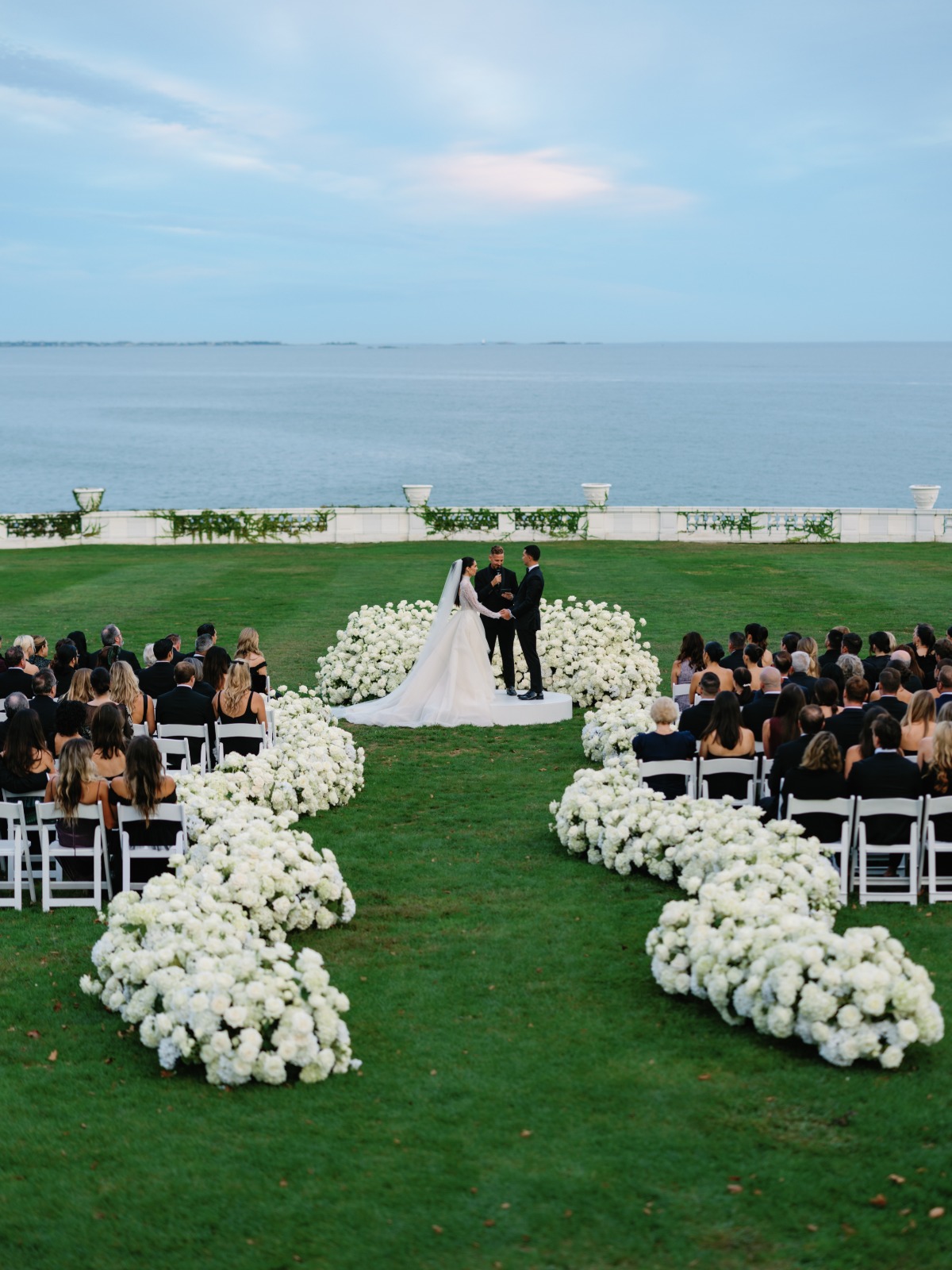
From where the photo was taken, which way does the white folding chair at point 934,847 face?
away from the camera

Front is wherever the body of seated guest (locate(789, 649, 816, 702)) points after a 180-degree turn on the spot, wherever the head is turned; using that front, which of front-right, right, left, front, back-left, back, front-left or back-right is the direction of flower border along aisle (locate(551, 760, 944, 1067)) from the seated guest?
front

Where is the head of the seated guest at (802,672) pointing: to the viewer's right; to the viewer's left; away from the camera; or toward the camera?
away from the camera

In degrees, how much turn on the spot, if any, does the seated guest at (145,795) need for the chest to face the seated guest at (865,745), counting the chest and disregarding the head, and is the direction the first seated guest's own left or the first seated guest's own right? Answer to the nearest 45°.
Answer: approximately 90° to the first seated guest's own right

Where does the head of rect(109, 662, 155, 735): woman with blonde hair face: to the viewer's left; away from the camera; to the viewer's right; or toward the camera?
away from the camera

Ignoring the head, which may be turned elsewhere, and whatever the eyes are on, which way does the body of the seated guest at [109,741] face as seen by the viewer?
away from the camera

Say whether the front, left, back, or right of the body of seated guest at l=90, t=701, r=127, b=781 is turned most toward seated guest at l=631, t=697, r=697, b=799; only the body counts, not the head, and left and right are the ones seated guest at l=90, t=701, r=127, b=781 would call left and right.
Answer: right

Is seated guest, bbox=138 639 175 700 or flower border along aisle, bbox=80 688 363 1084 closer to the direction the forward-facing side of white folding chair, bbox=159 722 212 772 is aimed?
the seated guest

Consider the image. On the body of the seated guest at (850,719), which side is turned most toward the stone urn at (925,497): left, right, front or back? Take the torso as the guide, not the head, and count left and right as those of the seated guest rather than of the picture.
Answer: front

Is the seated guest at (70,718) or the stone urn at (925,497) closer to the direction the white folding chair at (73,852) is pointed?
the seated guest

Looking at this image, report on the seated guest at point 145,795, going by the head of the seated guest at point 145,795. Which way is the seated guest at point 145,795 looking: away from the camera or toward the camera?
away from the camera

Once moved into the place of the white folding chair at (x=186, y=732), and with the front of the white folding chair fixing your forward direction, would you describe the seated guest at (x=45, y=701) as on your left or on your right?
on your left

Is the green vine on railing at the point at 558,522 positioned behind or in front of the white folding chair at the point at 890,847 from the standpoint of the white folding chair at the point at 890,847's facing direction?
in front

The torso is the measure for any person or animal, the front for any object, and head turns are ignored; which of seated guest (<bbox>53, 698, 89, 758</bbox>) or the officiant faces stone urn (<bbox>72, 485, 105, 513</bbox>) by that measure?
the seated guest

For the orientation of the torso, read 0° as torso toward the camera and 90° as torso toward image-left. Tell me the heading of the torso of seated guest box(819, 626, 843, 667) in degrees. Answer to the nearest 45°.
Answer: approximately 135°

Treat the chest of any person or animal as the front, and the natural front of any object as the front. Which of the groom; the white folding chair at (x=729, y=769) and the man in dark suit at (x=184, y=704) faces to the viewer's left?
the groom

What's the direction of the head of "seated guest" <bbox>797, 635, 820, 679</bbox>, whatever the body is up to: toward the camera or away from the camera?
away from the camera

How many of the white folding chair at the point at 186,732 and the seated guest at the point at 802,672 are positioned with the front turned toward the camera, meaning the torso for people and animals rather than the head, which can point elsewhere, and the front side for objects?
0

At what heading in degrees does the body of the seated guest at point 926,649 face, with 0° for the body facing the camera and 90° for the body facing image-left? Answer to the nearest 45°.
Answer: approximately 135°
